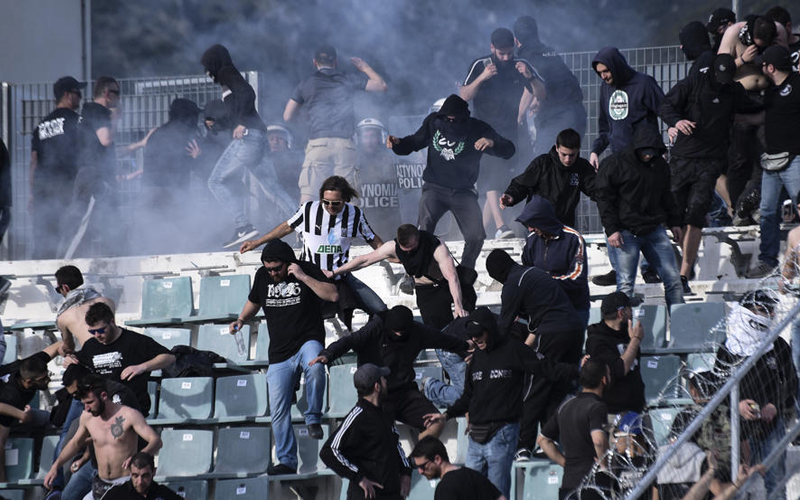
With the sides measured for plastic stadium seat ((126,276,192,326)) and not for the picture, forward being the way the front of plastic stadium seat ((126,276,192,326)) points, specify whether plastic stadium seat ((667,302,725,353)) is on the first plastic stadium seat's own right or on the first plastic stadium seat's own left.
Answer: on the first plastic stadium seat's own left

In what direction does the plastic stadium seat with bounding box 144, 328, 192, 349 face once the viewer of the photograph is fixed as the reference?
facing the viewer

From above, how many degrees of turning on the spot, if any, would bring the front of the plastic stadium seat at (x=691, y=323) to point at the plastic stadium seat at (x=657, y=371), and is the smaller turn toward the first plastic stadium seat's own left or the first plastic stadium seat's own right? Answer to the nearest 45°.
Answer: approximately 45° to the first plastic stadium seat's own right

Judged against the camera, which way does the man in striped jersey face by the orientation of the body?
toward the camera

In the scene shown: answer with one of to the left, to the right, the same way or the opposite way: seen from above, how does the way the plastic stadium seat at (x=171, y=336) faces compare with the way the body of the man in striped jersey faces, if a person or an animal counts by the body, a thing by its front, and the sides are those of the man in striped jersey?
the same way

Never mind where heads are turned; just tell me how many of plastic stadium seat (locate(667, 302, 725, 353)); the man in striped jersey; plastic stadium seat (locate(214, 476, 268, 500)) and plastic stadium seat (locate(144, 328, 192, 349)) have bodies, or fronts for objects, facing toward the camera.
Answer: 4

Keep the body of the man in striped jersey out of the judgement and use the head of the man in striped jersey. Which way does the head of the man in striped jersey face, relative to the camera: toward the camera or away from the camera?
toward the camera

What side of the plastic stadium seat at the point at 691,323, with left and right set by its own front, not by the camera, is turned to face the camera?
front

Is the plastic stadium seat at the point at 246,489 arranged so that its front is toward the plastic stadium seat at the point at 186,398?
no

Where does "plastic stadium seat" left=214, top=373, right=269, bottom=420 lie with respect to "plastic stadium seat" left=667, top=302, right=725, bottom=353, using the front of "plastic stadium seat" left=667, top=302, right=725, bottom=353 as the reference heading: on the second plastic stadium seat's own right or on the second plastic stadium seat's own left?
on the second plastic stadium seat's own right

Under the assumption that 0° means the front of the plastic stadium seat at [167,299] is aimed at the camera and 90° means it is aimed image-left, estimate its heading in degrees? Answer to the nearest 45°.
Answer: approximately 45°

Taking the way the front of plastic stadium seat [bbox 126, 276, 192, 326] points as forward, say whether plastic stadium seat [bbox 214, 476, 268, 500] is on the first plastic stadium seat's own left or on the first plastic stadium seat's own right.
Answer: on the first plastic stadium seat's own left
